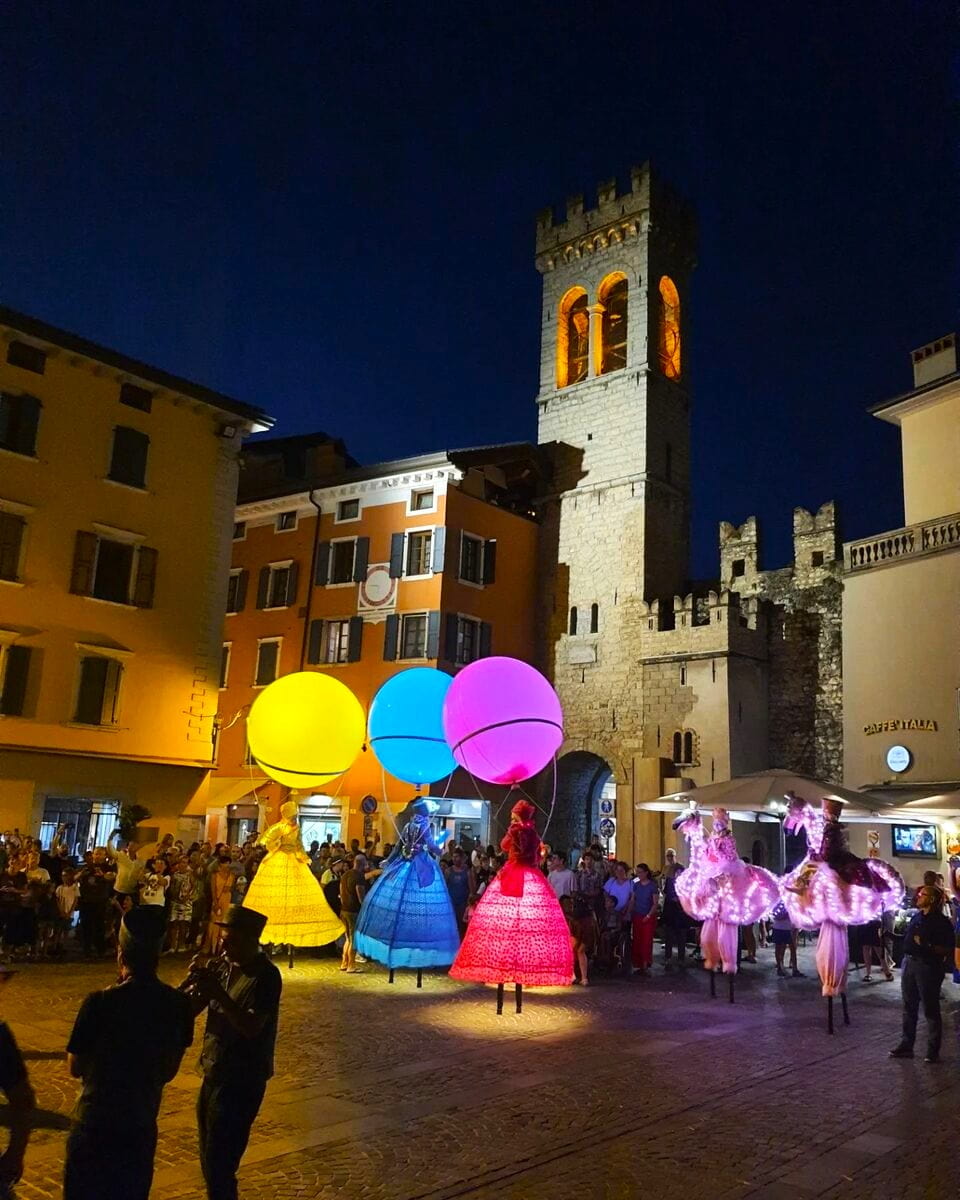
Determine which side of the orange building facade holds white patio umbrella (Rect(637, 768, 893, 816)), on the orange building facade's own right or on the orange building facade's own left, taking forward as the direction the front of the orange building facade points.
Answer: on the orange building facade's own left

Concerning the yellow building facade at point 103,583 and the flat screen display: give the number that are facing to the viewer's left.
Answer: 0

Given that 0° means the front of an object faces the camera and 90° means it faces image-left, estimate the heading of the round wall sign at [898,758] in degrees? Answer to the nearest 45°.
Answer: approximately 45°

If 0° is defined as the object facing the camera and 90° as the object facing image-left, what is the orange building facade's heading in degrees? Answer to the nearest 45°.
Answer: approximately 45°

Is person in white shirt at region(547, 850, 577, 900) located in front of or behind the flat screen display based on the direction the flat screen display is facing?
in front

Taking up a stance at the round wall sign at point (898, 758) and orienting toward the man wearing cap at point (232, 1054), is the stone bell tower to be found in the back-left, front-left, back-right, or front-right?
back-right

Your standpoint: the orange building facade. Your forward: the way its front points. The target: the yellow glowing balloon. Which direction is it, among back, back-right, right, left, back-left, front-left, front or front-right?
front-left

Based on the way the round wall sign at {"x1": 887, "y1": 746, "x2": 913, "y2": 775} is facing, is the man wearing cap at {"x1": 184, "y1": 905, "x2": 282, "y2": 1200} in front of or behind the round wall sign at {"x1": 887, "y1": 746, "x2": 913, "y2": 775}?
in front

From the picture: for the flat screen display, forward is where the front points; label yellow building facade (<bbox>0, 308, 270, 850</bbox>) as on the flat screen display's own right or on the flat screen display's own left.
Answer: on the flat screen display's own right

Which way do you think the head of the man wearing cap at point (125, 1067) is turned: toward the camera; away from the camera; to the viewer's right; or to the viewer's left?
away from the camera
